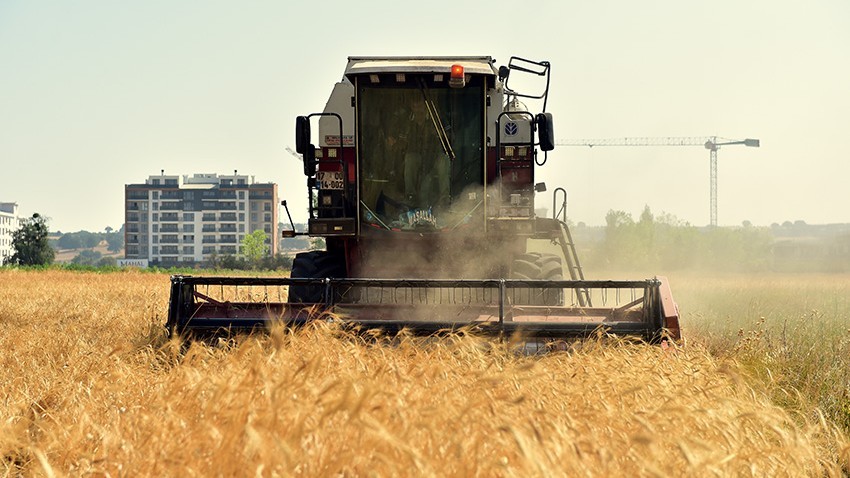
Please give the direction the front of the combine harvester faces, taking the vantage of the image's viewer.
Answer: facing the viewer
